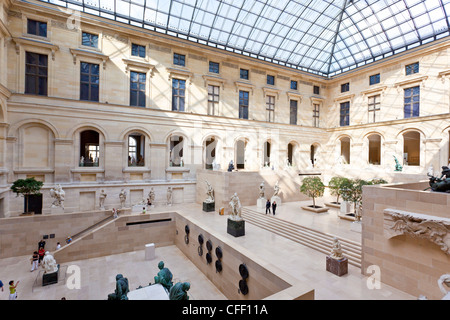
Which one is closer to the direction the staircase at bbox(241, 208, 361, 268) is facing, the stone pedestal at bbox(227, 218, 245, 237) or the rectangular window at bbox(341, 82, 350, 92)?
the stone pedestal

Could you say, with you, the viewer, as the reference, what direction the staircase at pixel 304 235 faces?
facing the viewer and to the left of the viewer

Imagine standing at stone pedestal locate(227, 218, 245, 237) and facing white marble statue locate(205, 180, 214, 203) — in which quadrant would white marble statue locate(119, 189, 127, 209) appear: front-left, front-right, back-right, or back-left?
front-left

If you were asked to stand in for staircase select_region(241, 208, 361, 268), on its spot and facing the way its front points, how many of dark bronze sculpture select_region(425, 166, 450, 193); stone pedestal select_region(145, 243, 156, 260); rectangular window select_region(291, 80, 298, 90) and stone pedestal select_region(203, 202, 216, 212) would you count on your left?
1

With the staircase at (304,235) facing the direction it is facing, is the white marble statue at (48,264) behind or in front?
in front

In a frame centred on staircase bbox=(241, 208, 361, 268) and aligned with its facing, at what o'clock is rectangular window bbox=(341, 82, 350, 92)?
The rectangular window is roughly at 5 o'clock from the staircase.

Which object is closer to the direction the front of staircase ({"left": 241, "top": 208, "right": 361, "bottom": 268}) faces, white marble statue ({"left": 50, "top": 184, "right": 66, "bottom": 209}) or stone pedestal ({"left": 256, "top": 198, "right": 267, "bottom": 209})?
the white marble statue

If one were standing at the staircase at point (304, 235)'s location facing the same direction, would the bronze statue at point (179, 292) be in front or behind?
in front

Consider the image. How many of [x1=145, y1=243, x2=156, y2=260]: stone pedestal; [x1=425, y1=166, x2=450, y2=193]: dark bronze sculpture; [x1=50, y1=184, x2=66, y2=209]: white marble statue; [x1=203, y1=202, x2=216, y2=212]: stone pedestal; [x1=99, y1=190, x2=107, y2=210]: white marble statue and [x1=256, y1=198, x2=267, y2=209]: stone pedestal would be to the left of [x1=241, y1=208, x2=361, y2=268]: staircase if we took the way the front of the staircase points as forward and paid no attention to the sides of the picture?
1

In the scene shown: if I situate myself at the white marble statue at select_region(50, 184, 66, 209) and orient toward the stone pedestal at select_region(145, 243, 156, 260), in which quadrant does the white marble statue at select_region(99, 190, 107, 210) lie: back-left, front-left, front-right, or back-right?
front-left

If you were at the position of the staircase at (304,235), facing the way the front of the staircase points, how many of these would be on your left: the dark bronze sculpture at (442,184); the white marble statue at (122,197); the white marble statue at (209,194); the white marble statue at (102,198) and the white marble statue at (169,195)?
1

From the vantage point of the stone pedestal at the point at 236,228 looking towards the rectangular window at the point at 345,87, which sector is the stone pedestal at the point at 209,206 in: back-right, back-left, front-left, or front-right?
front-left

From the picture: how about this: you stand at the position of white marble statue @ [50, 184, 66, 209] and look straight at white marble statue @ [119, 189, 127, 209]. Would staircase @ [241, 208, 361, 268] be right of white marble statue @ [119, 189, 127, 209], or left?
right

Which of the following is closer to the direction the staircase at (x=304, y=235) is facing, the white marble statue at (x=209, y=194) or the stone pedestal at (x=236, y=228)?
the stone pedestal

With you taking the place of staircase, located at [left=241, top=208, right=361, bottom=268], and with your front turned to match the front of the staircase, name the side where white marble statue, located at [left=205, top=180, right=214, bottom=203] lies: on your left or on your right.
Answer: on your right
